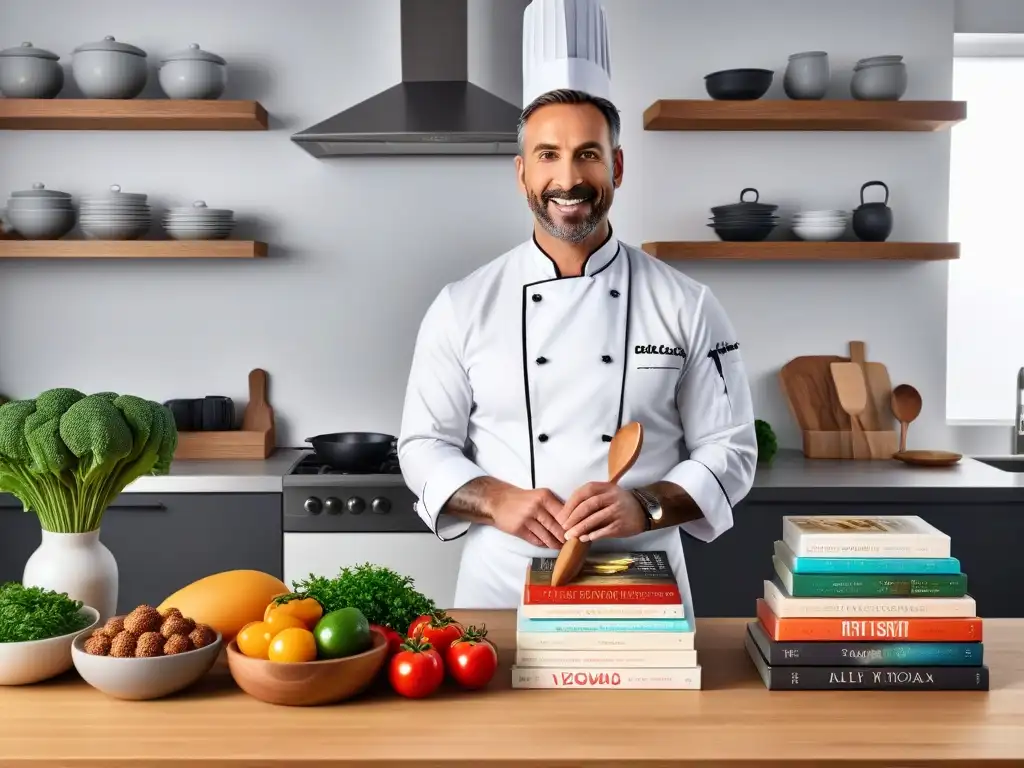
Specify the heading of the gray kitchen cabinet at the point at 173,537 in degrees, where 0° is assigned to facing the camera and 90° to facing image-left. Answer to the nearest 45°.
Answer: approximately 0°

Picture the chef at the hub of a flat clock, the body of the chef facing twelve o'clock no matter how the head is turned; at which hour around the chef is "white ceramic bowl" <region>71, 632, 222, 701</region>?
The white ceramic bowl is roughly at 1 o'clock from the chef.

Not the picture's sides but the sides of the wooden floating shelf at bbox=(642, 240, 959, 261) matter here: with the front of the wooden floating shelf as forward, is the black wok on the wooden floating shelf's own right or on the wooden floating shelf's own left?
on the wooden floating shelf's own right

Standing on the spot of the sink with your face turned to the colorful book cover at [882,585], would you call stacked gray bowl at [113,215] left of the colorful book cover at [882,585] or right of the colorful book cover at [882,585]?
right

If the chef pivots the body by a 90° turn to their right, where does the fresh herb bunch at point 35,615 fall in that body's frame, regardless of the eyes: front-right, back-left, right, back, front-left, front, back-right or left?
front-left

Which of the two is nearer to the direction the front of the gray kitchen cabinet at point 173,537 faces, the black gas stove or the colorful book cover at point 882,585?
the colorful book cover

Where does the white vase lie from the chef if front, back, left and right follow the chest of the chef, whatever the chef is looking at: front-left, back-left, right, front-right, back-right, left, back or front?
front-right

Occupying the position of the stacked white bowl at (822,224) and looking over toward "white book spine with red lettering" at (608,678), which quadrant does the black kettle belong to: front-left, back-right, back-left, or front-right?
back-left

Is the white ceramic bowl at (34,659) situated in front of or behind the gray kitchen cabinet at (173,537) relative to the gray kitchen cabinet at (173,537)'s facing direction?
in front
